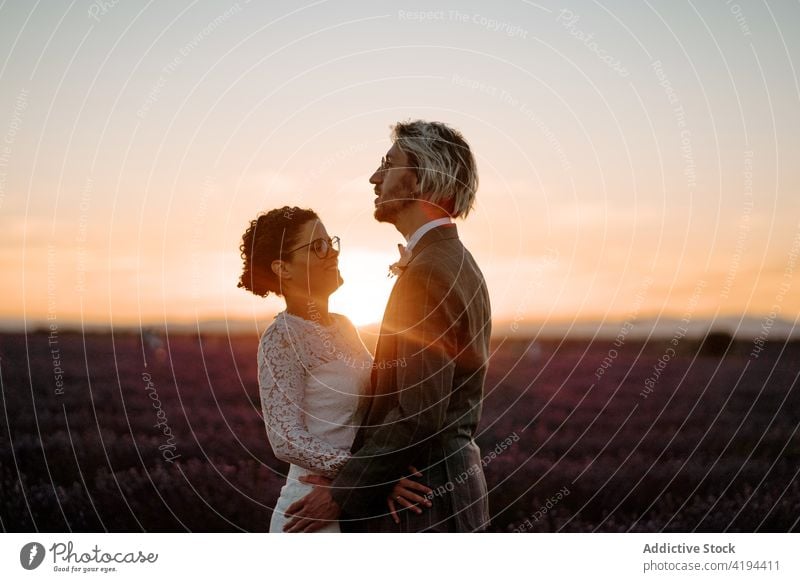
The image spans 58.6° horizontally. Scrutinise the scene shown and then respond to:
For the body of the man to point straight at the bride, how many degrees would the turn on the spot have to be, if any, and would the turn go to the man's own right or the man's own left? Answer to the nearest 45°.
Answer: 0° — they already face them

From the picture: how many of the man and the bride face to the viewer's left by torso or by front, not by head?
1

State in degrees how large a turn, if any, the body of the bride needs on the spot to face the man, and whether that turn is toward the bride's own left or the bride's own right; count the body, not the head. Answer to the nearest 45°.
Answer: approximately 45° to the bride's own left

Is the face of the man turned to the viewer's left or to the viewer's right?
to the viewer's left

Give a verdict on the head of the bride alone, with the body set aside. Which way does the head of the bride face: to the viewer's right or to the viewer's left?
to the viewer's right

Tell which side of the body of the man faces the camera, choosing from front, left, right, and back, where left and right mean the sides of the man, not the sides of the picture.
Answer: left

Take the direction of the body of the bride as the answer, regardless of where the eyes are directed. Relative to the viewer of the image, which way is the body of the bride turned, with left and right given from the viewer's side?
facing the viewer and to the right of the viewer
